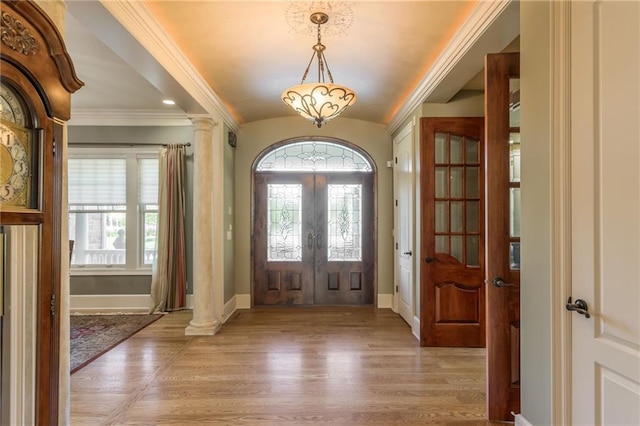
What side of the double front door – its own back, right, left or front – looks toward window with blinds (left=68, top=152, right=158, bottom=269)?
right

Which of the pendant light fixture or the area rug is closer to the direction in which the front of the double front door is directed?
the pendant light fixture

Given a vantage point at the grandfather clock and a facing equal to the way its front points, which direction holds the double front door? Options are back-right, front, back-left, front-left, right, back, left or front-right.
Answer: back-left

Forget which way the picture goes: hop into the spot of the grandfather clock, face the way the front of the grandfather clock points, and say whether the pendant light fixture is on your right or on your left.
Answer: on your left

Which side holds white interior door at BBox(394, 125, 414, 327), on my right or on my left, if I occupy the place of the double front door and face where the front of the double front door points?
on my left

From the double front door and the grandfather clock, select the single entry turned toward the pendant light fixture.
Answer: the double front door

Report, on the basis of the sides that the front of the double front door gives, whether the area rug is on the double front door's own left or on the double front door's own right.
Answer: on the double front door's own right

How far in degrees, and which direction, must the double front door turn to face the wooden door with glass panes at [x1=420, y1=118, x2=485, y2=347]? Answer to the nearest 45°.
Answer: approximately 45° to its left

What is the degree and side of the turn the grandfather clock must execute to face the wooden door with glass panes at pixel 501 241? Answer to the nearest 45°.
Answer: approximately 90° to its left

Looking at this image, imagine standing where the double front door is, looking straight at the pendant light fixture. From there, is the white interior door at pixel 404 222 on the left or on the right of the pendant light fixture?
left

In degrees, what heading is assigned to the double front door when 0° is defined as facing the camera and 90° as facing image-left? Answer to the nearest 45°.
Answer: approximately 0°
